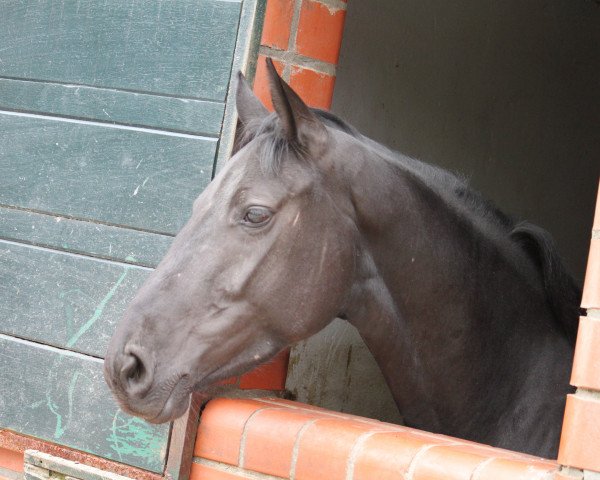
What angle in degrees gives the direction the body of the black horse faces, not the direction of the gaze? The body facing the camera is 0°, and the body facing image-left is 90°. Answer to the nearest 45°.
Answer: approximately 90°

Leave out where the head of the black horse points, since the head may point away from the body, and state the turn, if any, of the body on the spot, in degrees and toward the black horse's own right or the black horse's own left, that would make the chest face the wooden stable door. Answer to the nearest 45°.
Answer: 0° — it already faces it
